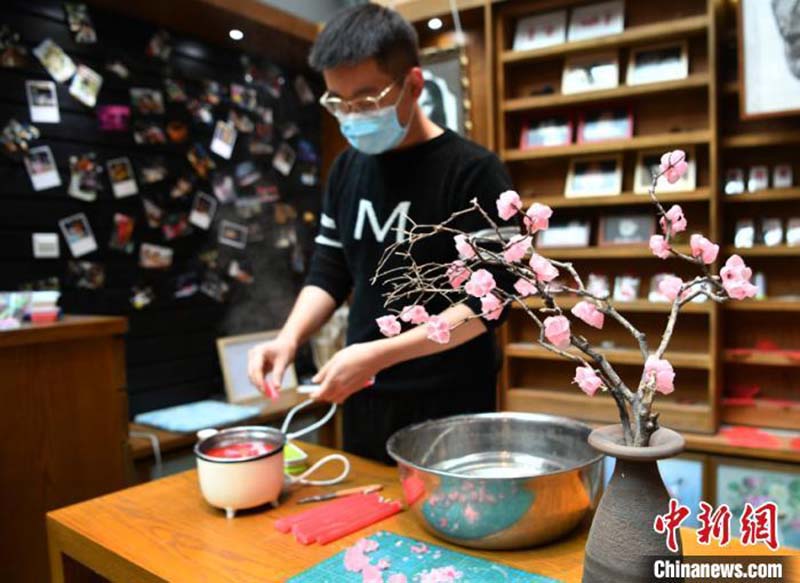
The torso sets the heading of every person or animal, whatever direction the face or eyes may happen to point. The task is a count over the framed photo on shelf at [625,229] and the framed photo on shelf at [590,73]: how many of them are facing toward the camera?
2

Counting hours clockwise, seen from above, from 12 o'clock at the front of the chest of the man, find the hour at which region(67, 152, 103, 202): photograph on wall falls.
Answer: The photograph on wall is roughly at 3 o'clock from the man.

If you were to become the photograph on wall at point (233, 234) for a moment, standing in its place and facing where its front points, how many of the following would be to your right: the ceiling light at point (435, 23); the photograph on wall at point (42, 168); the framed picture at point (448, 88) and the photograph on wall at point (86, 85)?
2

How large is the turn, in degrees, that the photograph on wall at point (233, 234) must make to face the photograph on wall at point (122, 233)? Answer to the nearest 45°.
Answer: approximately 90° to its right

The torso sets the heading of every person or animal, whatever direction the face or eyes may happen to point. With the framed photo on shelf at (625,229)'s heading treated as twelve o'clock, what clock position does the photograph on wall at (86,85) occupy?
The photograph on wall is roughly at 2 o'clock from the framed photo on shelf.
